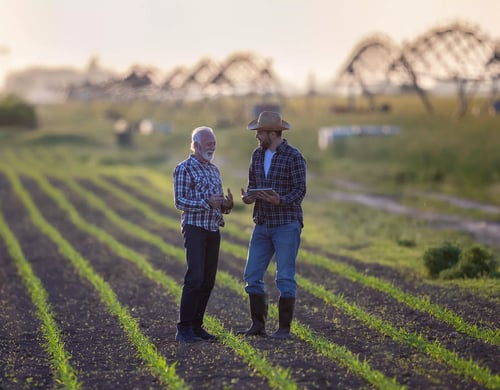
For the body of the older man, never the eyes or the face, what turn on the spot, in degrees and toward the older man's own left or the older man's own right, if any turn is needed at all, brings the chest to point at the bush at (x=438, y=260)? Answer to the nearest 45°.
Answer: approximately 90° to the older man's own left

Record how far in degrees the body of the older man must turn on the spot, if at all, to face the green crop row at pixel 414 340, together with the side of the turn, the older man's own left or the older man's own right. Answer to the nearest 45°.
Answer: approximately 45° to the older man's own left

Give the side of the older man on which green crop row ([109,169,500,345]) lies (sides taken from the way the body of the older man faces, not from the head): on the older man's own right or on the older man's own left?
on the older man's own left

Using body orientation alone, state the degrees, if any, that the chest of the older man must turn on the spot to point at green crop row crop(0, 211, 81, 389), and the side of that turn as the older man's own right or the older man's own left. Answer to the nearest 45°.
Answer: approximately 180°

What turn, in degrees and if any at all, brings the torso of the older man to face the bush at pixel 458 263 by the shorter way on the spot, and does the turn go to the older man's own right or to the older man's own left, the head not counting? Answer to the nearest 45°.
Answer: approximately 90° to the older man's own left

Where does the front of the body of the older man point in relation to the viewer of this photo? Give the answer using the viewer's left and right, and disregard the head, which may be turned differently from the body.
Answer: facing the viewer and to the right of the viewer

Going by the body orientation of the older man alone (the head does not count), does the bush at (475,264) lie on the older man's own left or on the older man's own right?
on the older man's own left

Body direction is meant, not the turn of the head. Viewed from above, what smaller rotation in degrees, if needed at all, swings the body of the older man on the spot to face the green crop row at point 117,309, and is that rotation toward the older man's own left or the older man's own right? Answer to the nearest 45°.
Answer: approximately 180°
